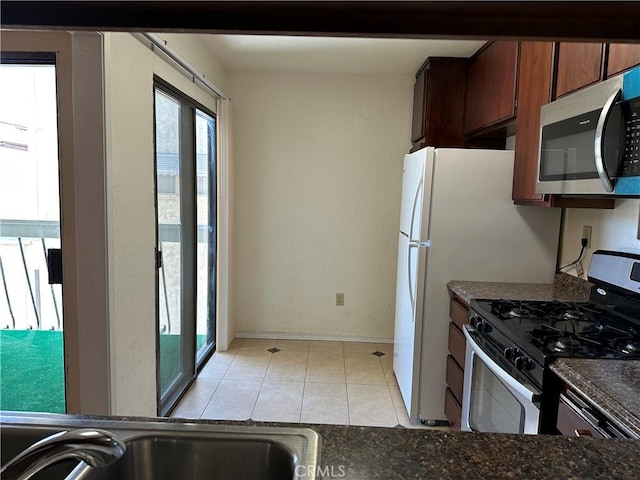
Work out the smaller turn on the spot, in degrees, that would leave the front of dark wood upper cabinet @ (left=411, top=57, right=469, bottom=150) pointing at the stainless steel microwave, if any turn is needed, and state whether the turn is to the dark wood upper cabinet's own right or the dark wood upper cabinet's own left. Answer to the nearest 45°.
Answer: approximately 90° to the dark wood upper cabinet's own left

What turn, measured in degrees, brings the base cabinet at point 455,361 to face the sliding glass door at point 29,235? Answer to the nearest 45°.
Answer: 0° — it already faces it

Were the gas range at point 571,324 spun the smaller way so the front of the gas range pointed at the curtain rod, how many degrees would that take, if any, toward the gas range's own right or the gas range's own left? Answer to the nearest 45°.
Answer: approximately 45° to the gas range's own right

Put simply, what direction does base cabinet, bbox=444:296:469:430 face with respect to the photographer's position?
facing to the left of the viewer

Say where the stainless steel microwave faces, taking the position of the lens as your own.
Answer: facing the viewer and to the left of the viewer

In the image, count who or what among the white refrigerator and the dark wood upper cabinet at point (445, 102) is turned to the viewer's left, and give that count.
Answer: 2

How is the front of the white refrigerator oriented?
to the viewer's left

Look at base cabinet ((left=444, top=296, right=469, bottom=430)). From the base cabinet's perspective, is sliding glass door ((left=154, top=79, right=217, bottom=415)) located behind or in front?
in front

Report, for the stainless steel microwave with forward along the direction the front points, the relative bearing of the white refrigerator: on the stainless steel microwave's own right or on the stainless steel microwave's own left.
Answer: on the stainless steel microwave's own right

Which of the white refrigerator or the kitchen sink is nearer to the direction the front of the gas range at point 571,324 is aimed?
the kitchen sink

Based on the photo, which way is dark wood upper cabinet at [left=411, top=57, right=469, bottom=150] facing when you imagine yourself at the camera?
facing to the left of the viewer

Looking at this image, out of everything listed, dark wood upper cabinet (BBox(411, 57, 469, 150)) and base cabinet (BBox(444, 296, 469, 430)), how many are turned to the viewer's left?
2
